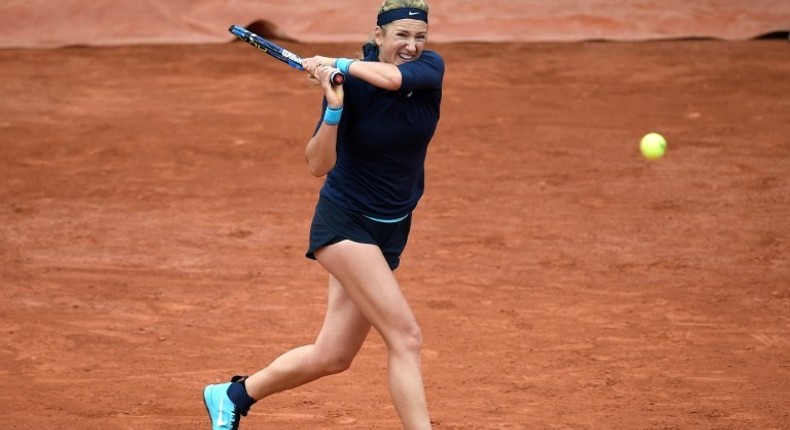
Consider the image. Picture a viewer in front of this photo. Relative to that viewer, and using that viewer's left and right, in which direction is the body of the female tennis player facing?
facing the viewer and to the right of the viewer
